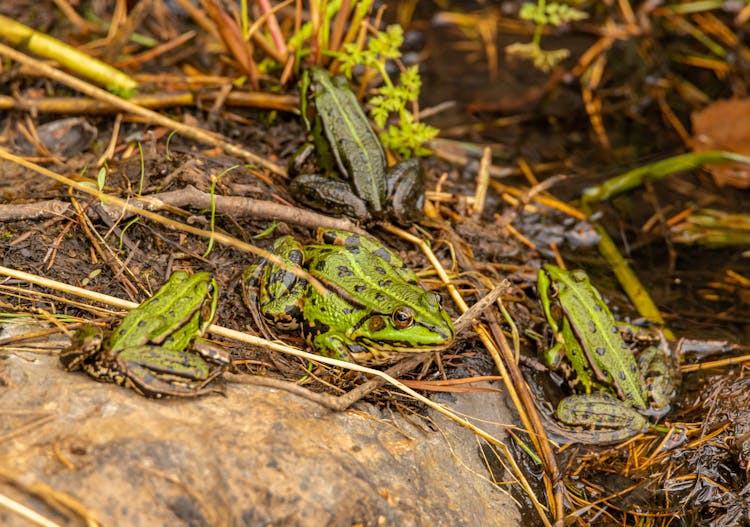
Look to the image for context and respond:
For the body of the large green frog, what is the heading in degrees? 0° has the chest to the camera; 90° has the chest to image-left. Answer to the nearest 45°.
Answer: approximately 315°

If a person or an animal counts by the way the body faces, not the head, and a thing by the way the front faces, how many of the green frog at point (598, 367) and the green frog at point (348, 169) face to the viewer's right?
0

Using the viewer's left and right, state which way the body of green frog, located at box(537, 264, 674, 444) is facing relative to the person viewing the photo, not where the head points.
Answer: facing away from the viewer and to the left of the viewer

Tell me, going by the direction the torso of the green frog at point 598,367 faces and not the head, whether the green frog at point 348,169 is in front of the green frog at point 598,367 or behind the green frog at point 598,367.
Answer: in front

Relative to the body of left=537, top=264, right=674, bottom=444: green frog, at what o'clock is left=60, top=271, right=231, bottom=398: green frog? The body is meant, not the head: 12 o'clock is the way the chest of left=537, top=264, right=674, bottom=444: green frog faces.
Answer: left=60, top=271, right=231, bottom=398: green frog is roughly at 9 o'clock from left=537, top=264, right=674, bottom=444: green frog.

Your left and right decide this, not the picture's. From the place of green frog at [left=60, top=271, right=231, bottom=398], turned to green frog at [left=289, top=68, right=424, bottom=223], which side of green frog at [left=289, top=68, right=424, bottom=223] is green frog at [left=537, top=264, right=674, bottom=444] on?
right

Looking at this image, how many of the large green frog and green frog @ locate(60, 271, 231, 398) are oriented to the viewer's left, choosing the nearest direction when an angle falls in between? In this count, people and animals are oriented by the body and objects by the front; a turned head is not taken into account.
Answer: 0

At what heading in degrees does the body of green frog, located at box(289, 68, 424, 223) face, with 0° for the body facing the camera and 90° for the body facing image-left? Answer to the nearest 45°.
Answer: approximately 135°

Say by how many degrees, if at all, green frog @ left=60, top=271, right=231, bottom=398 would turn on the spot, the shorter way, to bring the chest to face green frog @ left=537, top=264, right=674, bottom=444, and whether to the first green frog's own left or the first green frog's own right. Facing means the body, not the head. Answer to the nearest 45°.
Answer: approximately 45° to the first green frog's own right

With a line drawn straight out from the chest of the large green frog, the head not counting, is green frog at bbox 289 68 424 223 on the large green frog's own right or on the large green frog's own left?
on the large green frog's own left
